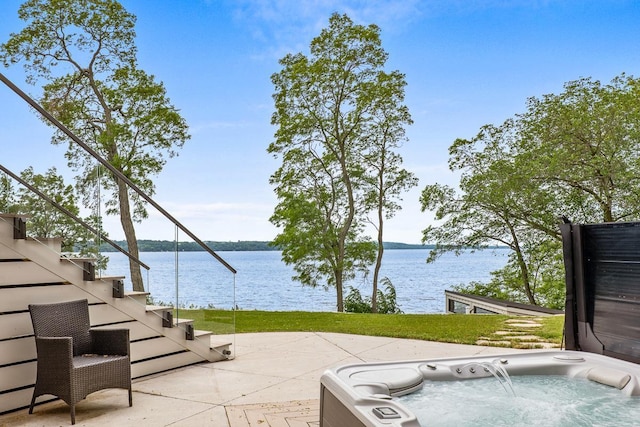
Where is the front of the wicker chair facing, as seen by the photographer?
facing the viewer and to the right of the viewer

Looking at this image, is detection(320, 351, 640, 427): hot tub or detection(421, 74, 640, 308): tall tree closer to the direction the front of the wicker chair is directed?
the hot tub

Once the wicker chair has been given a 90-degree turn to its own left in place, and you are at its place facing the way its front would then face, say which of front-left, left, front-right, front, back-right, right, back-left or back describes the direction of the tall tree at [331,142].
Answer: front

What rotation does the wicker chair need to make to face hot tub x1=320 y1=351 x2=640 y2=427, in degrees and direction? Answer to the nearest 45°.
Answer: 0° — it already faces it

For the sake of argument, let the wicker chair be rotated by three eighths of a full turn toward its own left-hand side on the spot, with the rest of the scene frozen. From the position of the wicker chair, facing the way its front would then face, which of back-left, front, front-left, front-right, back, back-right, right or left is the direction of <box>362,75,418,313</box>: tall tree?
front-right

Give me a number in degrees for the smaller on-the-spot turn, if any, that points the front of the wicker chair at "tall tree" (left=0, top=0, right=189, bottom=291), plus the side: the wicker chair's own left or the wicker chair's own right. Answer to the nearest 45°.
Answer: approximately 135° to the wicker chair's own left

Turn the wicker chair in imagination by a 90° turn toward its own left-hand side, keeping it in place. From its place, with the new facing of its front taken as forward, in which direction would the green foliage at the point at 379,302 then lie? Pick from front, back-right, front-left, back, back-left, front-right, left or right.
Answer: front

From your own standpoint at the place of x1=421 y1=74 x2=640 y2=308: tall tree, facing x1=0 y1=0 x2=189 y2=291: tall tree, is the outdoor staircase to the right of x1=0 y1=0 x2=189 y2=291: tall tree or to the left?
left

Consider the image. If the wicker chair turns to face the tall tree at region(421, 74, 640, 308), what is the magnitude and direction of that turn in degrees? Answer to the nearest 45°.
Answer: approximately 90° to its left

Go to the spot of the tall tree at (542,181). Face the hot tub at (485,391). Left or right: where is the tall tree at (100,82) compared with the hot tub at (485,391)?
right
